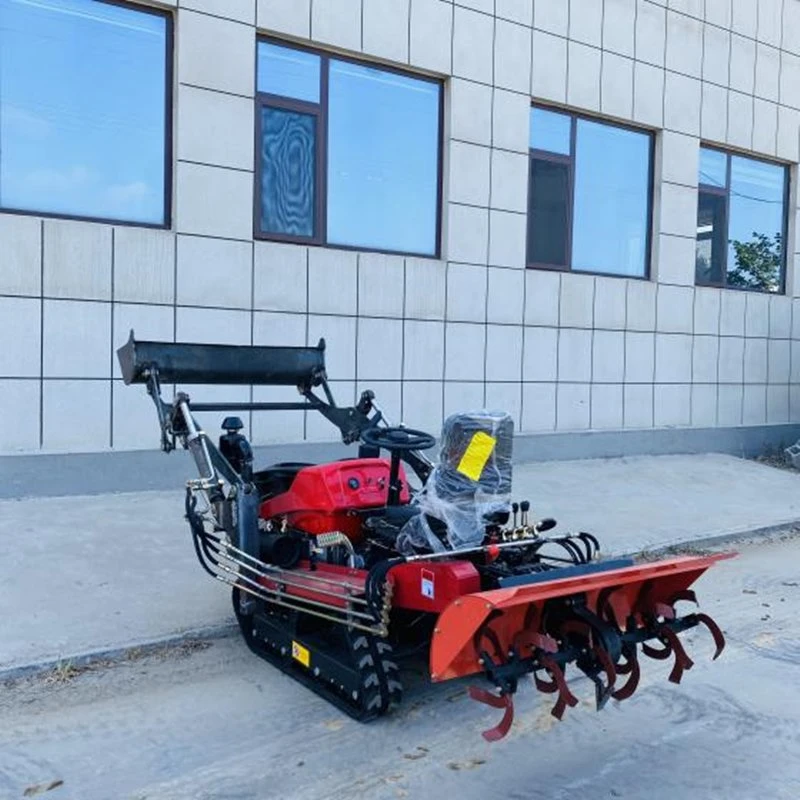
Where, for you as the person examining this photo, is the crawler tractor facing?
facing away from the viewer and to the left of the viewer
